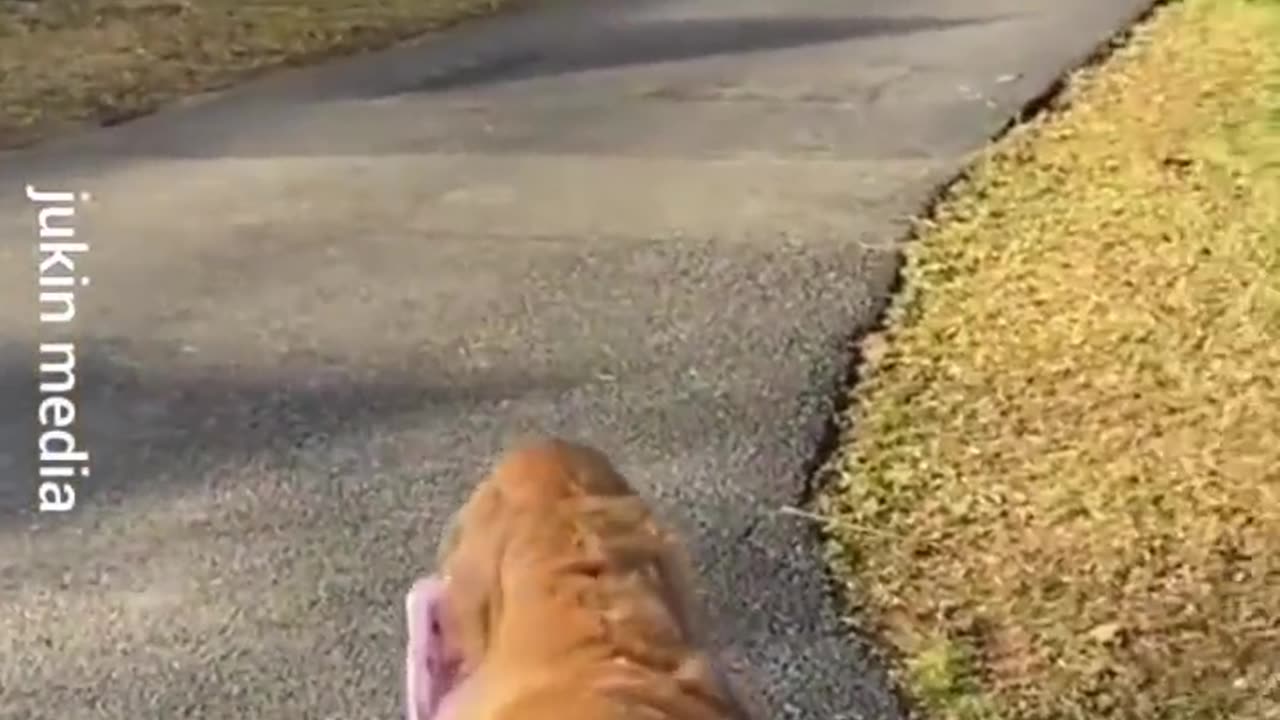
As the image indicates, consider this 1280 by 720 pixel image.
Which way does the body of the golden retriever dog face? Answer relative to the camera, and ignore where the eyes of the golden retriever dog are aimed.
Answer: away from the camera
